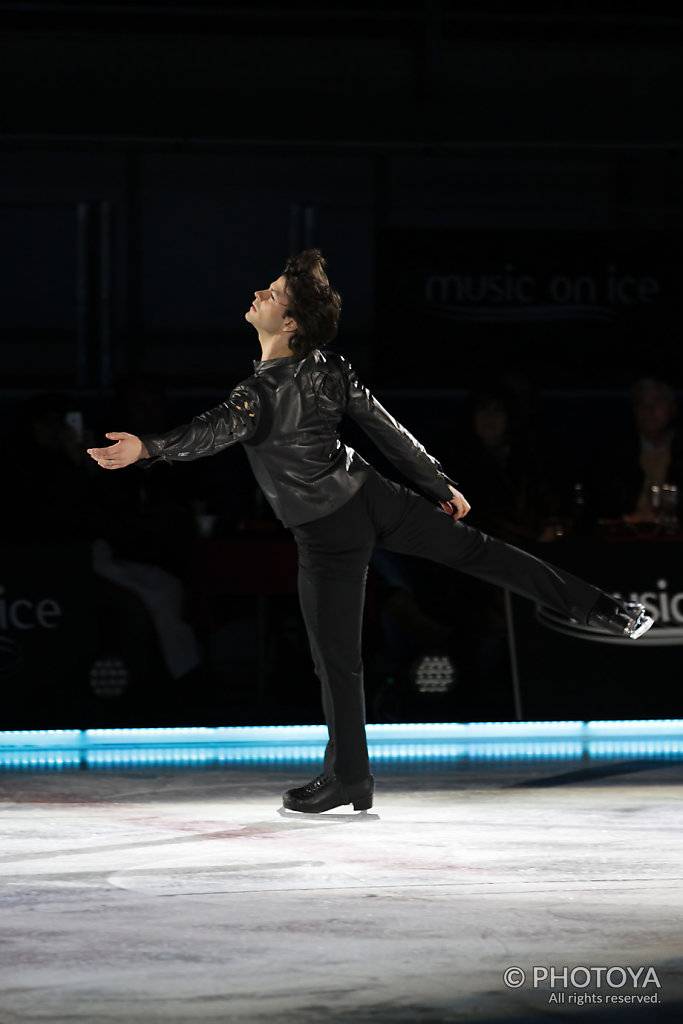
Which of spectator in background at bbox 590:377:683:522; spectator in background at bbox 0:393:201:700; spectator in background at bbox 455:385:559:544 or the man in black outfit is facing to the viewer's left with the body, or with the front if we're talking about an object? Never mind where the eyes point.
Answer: the man in black outfit

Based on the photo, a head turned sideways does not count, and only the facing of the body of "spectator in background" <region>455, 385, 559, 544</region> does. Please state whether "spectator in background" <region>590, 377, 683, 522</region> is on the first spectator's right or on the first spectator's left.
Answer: on the first spectator's left

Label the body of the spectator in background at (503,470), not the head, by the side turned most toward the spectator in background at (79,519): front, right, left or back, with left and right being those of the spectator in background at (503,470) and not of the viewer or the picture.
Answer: right

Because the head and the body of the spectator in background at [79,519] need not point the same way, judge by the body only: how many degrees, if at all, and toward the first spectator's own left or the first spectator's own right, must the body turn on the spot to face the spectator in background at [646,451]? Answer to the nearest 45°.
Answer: approximately 45° to the first spectator's own left

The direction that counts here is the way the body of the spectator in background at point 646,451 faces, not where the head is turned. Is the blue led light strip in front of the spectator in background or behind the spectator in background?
in front

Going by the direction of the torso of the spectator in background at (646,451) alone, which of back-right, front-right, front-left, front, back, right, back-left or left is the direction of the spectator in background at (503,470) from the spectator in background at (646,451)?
front-right

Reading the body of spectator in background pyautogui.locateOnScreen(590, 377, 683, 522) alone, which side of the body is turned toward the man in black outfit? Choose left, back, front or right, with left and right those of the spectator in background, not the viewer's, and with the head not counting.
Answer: front

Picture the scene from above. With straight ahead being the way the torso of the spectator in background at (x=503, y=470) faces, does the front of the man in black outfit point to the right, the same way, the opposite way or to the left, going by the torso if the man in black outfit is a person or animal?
to the right

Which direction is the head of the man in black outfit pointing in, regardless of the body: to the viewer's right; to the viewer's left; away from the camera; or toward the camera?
to the viewer's left

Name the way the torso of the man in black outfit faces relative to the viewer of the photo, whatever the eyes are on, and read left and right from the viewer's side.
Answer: facing to the left of the viewer
